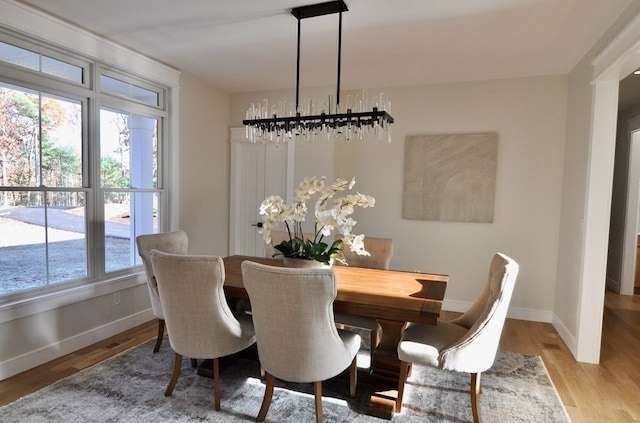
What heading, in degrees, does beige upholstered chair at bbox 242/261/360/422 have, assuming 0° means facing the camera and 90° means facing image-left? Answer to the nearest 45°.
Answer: approximately 225°

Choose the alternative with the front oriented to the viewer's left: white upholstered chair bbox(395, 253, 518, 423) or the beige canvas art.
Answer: the white upholstered chair

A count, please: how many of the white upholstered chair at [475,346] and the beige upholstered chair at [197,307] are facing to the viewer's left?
1

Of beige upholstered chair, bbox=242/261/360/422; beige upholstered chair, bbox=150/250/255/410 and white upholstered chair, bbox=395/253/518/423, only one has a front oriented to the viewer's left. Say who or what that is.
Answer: the white upholstered chair

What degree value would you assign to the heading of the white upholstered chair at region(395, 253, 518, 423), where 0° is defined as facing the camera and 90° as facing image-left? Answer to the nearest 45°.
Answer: approximately 90°

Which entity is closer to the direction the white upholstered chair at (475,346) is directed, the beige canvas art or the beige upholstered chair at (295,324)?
the beige upholstered chair

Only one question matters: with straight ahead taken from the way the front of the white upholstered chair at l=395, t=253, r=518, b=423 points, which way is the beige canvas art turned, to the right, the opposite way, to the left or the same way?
to the left

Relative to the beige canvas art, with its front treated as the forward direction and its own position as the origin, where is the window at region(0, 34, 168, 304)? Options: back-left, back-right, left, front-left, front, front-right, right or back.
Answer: front-right

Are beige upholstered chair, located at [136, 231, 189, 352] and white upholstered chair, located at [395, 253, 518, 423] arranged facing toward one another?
yes

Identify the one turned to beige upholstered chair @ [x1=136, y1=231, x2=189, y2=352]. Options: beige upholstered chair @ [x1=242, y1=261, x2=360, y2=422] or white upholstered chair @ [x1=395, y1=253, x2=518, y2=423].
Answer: the white upholstered chair

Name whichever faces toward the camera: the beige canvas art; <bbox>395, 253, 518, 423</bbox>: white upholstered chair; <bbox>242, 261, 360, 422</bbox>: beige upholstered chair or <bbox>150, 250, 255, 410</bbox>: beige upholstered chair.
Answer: the beige canvas art

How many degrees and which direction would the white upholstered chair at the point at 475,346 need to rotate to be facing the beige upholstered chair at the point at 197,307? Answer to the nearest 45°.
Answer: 0° — it already faces it
